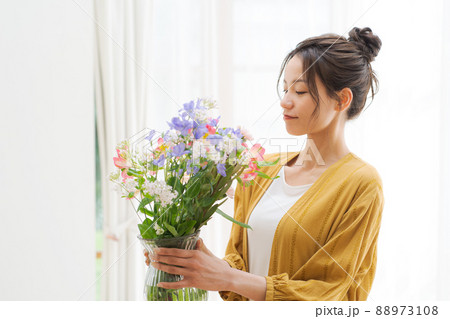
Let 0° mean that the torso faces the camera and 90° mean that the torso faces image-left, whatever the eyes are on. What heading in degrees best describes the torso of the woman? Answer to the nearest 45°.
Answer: approximately 45°
